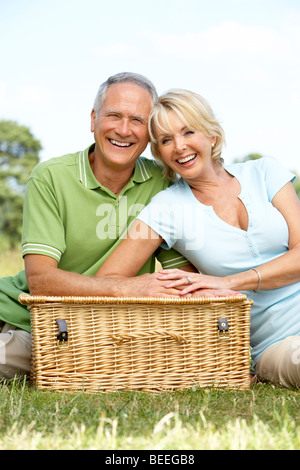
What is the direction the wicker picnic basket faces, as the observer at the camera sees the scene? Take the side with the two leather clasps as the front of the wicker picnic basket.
facing the viewer

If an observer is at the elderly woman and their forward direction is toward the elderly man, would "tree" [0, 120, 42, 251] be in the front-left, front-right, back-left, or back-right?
front-right

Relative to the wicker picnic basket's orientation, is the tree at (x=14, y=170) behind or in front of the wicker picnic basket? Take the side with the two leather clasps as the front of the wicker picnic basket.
behind

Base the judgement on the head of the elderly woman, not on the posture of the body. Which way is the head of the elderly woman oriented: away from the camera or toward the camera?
toward the camera
